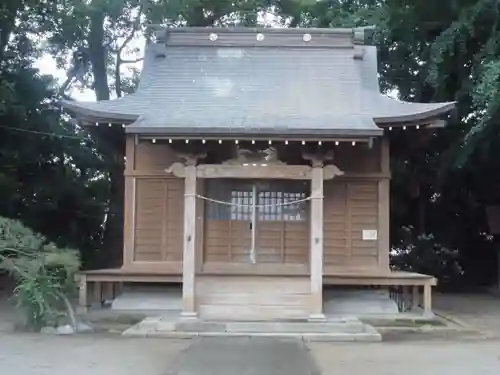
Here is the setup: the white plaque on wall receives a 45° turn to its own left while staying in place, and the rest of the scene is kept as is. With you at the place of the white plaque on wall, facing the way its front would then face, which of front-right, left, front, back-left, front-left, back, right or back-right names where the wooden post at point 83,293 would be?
back-right

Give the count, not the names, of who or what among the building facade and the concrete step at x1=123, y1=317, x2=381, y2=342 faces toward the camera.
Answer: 2

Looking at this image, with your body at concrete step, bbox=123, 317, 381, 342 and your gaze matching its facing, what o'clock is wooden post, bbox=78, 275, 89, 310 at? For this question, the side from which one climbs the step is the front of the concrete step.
The wooden post is roughly at 4 o'clock from the concrete step.

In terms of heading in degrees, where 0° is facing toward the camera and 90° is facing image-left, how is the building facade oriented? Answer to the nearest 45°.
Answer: approximately 0°

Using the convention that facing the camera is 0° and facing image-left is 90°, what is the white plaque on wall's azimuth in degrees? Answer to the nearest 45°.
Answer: approximately 0°

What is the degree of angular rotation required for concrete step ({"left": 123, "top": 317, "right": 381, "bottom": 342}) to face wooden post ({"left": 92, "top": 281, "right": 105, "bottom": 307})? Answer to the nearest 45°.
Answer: approximately 135° to its right

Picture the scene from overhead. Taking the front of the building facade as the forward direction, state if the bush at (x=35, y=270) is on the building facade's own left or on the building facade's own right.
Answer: on the building facade's own right
